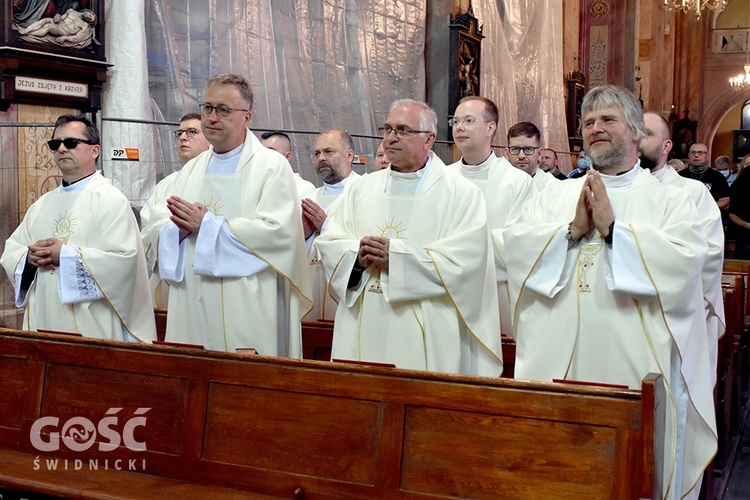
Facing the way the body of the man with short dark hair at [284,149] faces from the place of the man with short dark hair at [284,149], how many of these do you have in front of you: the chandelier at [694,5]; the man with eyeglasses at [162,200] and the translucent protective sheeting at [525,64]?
1

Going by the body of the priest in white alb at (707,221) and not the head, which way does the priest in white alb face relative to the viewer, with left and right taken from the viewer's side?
facing the viewer and to the left of the viewer

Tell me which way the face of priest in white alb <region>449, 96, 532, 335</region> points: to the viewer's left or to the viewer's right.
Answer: to the viewer's left

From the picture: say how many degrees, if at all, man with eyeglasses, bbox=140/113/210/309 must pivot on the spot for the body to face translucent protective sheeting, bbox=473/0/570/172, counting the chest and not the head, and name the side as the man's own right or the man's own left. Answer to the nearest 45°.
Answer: approximately 180°

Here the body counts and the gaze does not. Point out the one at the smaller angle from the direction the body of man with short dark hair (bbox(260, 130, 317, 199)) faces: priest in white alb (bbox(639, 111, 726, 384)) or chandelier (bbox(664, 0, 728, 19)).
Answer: the priest in white alb

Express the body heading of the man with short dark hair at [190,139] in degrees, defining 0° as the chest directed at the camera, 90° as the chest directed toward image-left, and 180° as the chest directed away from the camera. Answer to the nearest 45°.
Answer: approximately 45°

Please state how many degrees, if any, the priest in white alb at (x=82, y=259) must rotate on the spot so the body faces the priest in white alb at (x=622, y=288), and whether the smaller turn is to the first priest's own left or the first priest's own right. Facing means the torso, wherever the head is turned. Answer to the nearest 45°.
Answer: approximately 90° to the first priest's own left

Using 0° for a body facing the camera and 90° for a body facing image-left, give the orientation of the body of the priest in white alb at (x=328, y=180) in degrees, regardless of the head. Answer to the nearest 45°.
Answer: approximately 45°

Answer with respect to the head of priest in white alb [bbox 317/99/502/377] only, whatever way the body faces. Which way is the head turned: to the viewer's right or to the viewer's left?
to the viewer's left

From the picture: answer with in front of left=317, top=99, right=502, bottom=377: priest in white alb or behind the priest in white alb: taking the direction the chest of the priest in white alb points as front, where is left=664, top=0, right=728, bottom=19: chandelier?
behind

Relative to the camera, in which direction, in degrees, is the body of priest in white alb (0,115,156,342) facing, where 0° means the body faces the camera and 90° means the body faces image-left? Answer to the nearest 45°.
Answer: approximately 45°
